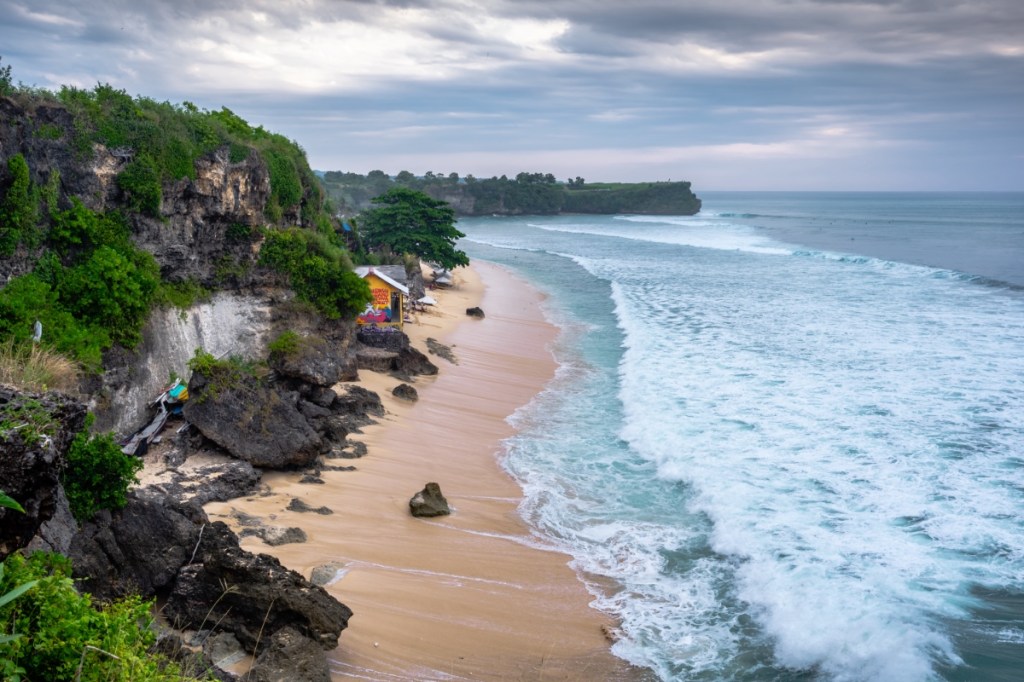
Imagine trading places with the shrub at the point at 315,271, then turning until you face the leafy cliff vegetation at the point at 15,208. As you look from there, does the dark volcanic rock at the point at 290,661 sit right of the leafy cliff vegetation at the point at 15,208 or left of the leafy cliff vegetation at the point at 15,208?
left

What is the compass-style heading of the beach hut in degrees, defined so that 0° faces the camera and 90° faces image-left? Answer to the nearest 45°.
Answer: approximately 0°

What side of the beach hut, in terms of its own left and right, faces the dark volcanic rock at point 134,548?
front

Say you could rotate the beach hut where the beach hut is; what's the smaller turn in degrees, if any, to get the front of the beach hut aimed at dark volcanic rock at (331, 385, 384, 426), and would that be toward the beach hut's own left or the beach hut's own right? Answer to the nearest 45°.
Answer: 0° — it already faces it

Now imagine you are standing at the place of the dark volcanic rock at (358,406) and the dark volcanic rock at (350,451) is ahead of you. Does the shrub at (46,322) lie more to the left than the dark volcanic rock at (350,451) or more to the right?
right

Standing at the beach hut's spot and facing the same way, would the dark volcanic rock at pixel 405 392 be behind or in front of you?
in front

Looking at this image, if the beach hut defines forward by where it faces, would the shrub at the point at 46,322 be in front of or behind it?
in front

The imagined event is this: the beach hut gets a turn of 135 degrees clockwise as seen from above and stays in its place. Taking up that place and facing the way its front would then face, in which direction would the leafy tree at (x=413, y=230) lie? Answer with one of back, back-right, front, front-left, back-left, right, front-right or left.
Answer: front-right

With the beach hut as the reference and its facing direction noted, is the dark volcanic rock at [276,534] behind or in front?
in front

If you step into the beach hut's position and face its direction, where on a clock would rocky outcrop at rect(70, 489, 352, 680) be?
The rocky outcrop is roughly at 12 o'clock from the beach hut.

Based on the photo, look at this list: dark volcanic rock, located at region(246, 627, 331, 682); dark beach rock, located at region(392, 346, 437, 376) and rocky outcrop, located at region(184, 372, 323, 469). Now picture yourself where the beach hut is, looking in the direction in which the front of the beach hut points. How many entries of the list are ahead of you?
3

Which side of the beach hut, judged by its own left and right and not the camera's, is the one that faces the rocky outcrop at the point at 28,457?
front
